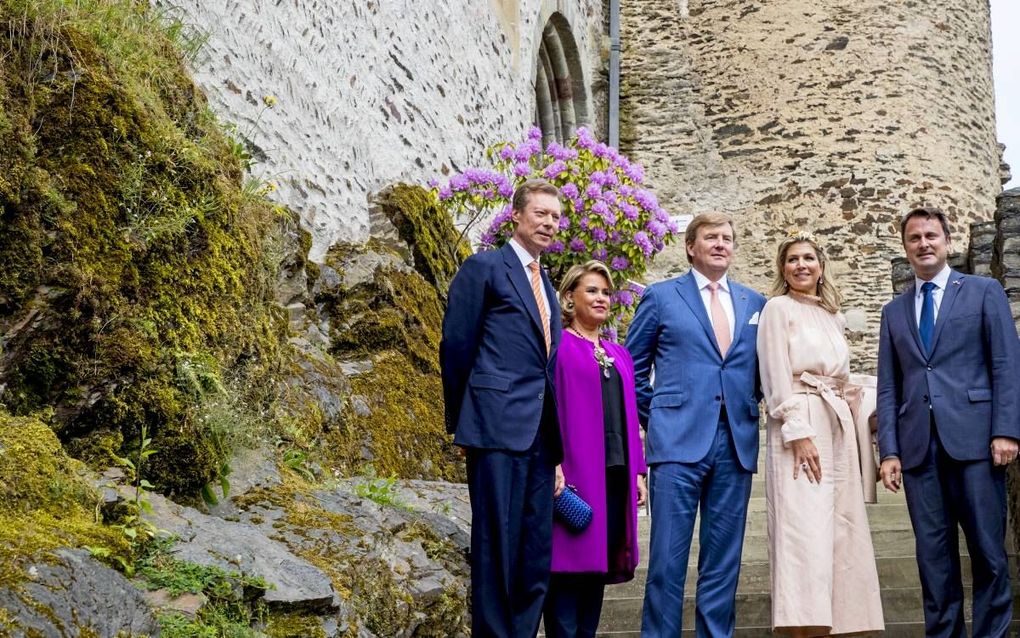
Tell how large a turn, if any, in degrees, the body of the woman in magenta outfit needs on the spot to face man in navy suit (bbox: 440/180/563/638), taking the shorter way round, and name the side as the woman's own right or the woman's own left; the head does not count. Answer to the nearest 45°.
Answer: approximately 90° to the woman's own right

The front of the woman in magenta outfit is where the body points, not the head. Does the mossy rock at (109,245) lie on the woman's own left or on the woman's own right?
on the woman's own right

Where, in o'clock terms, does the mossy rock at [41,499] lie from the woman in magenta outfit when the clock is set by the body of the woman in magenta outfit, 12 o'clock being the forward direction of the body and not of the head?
The mossy rock is roughly at 3 o'clock from the woman in magenta outfit.

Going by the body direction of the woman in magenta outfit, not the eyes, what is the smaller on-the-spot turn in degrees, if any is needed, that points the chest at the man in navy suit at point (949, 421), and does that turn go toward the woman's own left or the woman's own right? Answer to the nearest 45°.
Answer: approximately 45° to the woman's own left

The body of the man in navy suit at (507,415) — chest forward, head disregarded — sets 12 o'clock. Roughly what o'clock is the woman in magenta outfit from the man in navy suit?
The woman in magenta outfit is roughly at 9 o'clock from the man in navy suit.

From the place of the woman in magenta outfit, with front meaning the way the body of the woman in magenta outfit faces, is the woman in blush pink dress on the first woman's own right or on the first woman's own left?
on the first woman's own left

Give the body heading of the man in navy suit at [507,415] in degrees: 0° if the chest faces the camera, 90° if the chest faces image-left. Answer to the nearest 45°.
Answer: approximately 315°

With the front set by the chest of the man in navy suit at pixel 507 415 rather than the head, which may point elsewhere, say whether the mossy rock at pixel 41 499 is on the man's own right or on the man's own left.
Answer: on the man's own right
